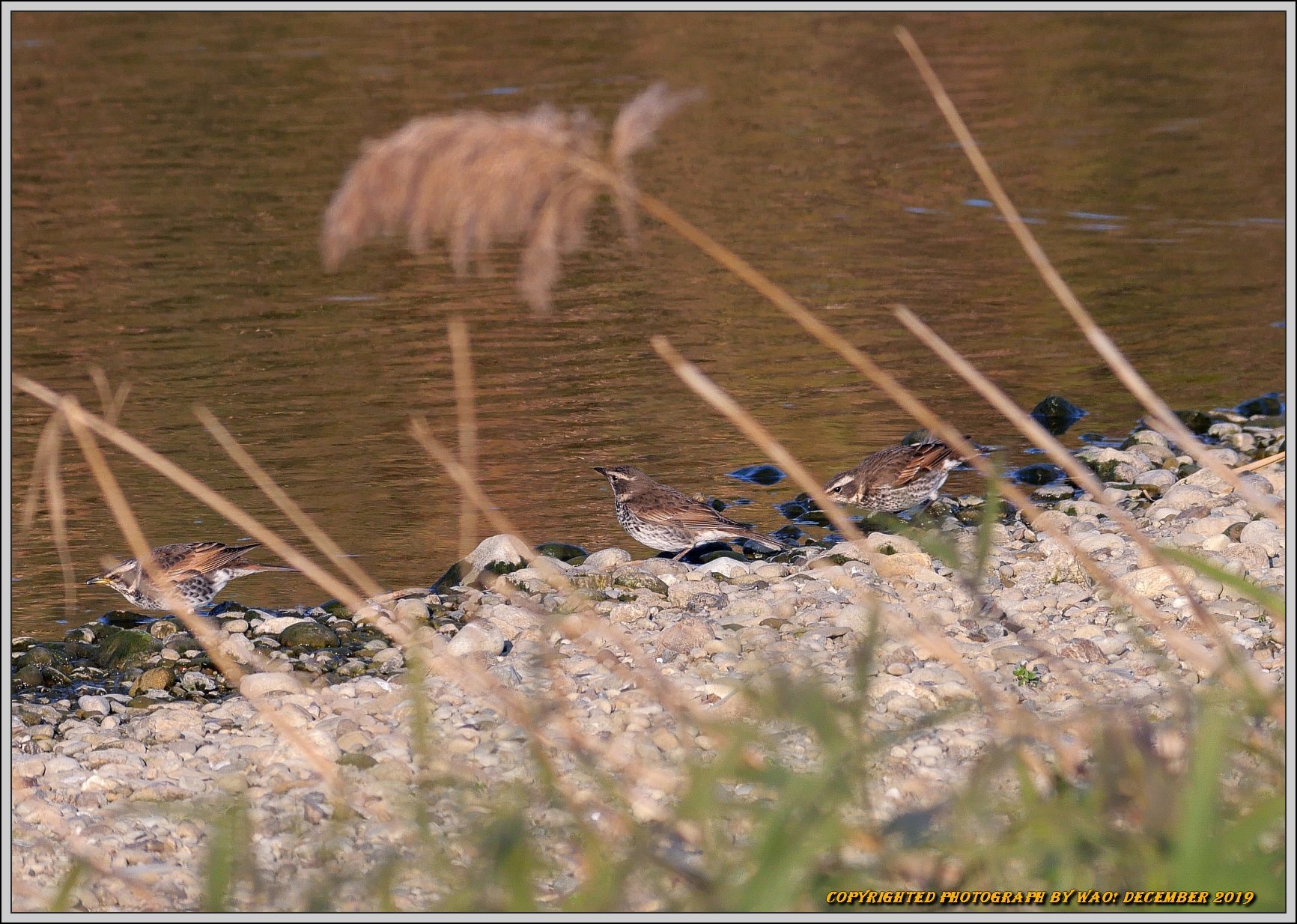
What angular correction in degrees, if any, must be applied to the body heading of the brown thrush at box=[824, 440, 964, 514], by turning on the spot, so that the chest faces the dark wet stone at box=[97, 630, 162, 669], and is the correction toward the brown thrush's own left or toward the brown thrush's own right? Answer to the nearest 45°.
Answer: approximately 45° to the brown thrush's own left

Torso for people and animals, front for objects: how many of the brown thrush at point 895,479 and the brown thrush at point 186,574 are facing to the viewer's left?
2

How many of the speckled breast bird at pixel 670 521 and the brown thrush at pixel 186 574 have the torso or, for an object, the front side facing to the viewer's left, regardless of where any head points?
2

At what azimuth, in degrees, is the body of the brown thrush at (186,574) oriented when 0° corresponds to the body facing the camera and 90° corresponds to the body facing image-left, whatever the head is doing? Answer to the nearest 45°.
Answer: approximately 90°

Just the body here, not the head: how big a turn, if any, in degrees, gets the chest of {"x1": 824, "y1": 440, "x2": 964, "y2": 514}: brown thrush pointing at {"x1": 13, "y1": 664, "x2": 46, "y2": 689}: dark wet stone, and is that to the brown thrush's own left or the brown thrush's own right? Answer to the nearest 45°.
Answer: approximately 45° to the brown thrush's own left

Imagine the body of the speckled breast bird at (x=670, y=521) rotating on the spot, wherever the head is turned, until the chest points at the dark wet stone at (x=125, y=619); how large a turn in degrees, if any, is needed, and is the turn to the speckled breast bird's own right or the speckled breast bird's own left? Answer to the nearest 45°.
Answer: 0° — it already faces it

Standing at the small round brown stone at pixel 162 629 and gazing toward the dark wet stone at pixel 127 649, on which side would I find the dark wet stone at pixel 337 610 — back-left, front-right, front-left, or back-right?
back-left

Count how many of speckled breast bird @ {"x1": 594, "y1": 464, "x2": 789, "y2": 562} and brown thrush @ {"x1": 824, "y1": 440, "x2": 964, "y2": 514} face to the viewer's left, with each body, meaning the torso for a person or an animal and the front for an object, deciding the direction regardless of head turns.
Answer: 2

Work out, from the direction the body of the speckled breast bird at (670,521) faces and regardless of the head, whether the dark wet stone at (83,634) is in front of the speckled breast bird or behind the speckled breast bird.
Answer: in front

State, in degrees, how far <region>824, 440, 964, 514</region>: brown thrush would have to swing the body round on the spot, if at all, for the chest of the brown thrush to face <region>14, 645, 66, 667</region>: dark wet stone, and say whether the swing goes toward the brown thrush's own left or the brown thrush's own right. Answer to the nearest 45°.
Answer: approximately 45° to the brown thrush's own left

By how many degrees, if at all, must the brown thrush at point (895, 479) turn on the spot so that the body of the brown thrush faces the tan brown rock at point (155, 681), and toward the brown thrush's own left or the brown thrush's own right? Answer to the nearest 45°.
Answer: approximately 45° to the brown thrush's own left

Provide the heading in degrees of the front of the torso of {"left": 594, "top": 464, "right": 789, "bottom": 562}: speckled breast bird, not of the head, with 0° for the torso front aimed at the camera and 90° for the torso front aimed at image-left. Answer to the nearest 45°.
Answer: approximately 90°

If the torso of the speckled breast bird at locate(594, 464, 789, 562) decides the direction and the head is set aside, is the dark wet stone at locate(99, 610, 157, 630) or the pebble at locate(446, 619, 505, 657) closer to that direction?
the dark wet stone

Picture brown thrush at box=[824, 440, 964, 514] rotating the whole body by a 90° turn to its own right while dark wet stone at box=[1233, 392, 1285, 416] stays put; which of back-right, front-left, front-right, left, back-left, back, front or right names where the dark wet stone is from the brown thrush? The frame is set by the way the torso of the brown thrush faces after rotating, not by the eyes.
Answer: front-right

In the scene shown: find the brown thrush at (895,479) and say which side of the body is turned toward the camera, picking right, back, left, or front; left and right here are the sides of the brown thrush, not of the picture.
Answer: left
